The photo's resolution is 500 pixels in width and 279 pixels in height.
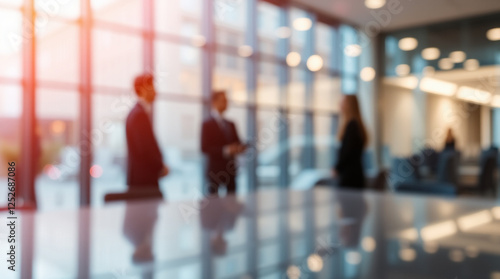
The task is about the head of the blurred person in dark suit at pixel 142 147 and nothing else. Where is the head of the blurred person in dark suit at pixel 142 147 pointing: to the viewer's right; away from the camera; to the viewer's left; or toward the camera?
to the viewer's right

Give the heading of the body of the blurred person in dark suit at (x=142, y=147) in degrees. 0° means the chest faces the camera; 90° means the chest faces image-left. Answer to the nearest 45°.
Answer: approximately 270°

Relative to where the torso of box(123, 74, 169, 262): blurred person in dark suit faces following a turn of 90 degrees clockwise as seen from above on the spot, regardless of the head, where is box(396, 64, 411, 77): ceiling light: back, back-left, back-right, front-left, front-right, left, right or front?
back-left
